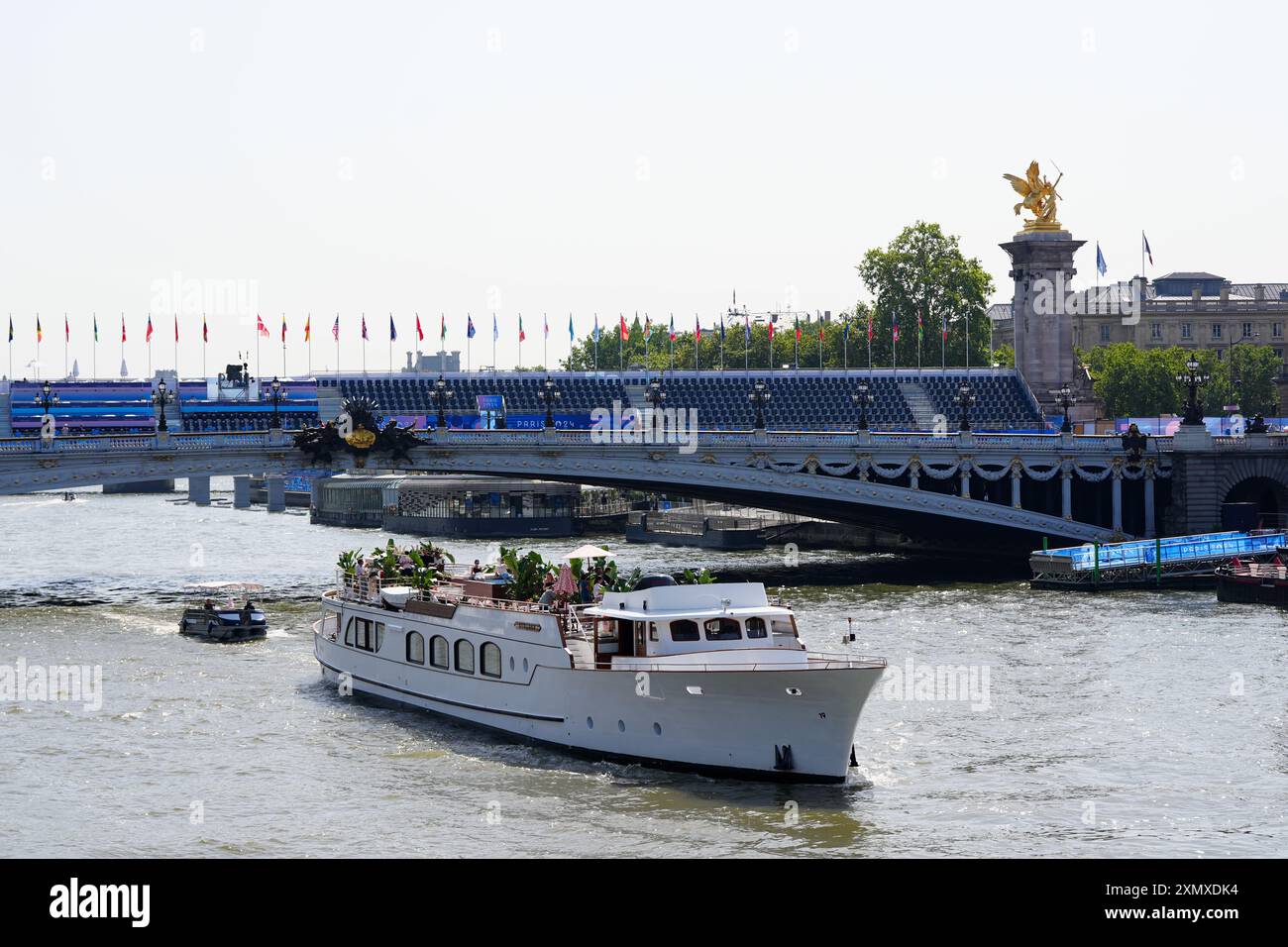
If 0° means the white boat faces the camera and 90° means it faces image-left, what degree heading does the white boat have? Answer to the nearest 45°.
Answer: approximately 315°
